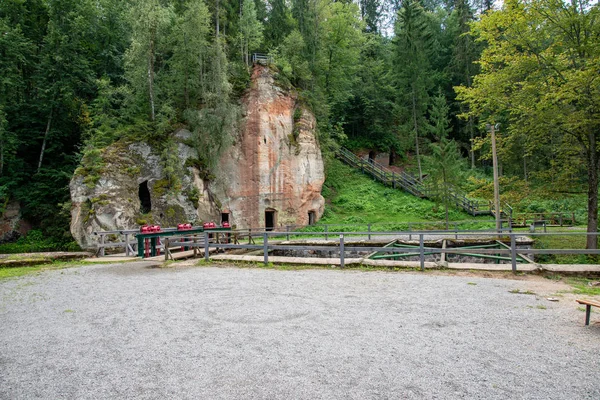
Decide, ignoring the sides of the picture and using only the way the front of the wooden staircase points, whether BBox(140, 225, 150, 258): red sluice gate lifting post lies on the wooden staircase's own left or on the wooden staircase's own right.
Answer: on the wooden staircase's own right

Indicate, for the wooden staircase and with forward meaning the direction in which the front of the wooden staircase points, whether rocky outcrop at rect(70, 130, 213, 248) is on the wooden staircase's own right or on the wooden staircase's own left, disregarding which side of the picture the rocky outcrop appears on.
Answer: on the wooden staircase's own right

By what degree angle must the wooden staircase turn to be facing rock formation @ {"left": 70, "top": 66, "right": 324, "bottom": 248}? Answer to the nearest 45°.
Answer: approximately 135° to its right

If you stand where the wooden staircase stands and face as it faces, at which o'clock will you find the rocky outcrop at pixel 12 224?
The rocky outcrop is roughly at 5 o'clock from the wooden staircase.

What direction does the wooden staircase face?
to the viewer's right
